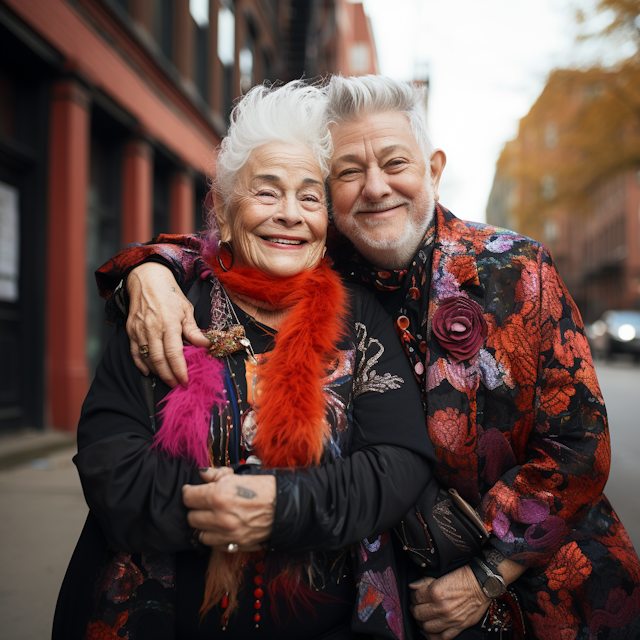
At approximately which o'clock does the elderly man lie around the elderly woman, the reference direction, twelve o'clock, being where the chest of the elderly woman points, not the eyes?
The elderly man is roughly at 9 o'clock from the elderly woman.

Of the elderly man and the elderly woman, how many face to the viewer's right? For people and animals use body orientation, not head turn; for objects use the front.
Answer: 0

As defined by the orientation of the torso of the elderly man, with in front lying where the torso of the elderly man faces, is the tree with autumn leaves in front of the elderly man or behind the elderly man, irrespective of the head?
behind

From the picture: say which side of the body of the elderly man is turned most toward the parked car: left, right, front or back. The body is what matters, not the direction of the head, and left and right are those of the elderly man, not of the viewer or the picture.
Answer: back

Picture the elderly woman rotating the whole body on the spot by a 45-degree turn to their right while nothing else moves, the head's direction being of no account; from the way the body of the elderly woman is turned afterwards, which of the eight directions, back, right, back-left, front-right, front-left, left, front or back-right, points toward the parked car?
back

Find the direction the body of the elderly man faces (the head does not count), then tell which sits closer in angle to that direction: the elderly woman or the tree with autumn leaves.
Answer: the elderly woman

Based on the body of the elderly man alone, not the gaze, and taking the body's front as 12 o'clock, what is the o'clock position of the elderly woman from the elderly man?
The elderly woman is roughly at 1 o'clock from the elderly man.

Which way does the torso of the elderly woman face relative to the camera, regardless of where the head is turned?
toward the camera

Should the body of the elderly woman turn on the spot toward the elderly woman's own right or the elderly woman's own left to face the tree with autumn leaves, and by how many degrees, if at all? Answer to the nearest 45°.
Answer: approximately 135° to the elderly woman's own left
